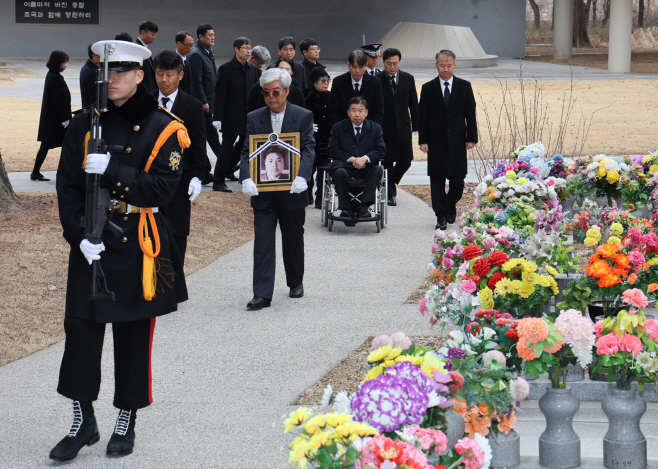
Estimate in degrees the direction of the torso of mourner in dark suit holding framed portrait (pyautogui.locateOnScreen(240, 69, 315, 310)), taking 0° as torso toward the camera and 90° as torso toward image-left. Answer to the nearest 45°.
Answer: approximately 0°

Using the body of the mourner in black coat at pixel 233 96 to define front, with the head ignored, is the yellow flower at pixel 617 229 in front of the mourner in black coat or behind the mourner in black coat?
in front

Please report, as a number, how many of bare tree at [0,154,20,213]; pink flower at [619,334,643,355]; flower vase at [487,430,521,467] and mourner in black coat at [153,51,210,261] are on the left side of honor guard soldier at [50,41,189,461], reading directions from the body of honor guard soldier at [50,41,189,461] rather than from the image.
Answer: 2

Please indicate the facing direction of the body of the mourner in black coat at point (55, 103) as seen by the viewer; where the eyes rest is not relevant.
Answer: to the viewer's right

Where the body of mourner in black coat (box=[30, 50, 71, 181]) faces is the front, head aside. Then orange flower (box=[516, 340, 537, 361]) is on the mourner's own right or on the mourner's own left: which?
on the mourner's own right

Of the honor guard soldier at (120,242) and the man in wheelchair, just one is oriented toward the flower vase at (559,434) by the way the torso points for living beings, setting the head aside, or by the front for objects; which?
the man in wheelchair

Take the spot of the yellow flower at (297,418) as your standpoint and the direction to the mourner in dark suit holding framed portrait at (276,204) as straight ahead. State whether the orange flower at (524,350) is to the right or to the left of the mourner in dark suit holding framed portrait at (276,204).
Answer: right
